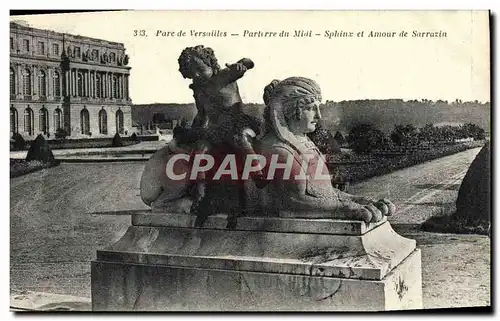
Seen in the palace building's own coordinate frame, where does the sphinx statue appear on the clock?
The sphinx statue is roughly at 12 o'clock from the palace building.

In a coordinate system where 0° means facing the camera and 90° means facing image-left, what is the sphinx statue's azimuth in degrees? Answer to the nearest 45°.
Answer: approximately 270°

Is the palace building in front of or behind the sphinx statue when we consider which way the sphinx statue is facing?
behind

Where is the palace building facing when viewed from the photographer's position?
facing the viewer and to the right of the viewer

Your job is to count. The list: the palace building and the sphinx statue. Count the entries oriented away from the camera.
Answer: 0
